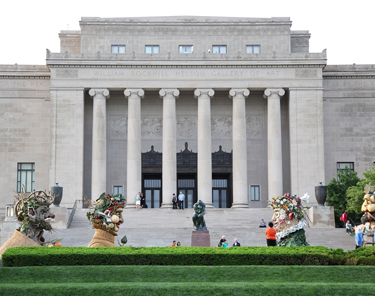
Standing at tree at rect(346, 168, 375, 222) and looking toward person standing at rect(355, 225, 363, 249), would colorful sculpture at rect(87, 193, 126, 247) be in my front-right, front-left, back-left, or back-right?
front-right

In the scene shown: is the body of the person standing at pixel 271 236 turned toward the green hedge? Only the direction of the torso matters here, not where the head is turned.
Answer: no

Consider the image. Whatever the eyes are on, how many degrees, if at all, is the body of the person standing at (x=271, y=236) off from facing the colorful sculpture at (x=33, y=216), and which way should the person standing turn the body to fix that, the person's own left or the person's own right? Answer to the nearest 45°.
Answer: approximately 90° to the person's own left

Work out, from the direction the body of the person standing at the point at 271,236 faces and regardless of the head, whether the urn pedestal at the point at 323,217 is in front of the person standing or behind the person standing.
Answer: in front

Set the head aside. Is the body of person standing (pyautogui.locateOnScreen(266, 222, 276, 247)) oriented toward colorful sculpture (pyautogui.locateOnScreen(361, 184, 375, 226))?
no

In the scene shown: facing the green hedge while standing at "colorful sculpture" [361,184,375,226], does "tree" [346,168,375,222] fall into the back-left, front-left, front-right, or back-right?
back-right

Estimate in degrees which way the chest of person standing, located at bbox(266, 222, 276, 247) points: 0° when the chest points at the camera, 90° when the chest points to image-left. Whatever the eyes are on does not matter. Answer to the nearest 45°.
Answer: approximately 180°

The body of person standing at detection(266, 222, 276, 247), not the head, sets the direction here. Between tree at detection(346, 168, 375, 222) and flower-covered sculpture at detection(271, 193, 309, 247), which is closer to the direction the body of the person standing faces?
the tree

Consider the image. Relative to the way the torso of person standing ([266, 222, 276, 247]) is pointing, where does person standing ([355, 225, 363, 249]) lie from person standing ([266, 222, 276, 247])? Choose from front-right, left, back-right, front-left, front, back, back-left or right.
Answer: front-right

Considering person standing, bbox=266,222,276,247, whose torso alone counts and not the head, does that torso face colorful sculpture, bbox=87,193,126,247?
no

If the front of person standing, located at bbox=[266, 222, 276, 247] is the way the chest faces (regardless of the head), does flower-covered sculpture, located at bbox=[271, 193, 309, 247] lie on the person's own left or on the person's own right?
on the person's own right

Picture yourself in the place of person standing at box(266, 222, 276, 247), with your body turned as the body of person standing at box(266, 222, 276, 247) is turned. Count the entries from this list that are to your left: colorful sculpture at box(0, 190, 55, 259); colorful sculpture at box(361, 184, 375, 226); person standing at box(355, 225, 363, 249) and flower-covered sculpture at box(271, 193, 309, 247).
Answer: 1
